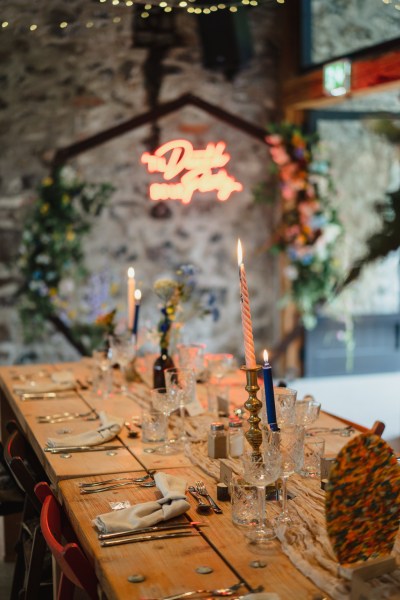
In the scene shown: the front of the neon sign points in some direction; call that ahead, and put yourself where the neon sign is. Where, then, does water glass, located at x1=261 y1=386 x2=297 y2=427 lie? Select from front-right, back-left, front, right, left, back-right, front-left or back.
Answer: front

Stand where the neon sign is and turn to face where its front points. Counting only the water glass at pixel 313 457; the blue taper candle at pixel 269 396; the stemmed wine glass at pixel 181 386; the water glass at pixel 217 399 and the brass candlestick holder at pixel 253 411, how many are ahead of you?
5

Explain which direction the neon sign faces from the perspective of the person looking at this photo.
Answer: facing the viewer

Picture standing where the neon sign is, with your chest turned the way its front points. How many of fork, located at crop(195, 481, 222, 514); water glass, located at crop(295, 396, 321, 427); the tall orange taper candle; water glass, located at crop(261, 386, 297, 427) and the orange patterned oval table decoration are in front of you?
5

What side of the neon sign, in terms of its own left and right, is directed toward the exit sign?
left

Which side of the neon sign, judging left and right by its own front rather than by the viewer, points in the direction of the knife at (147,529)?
front

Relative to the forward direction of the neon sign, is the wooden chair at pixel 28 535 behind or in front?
in front

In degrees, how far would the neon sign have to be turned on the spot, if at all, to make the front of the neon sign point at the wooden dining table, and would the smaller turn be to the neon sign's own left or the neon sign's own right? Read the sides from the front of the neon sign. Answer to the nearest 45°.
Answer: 0° — it already faces it

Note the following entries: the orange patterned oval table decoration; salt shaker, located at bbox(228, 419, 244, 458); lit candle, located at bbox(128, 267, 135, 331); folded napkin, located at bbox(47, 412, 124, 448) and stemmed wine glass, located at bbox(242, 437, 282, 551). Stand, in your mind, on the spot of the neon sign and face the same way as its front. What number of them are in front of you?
5

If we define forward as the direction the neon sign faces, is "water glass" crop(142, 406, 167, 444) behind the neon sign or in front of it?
in front

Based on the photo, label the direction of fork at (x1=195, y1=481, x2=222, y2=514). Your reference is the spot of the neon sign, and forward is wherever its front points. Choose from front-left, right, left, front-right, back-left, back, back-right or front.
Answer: front

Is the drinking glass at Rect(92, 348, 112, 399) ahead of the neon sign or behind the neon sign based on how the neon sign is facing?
ahead

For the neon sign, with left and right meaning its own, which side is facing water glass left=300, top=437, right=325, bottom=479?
front

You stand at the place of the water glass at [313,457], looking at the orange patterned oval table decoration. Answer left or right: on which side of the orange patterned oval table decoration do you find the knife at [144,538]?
right

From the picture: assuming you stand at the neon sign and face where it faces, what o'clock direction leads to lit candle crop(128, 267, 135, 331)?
The lit candle is roughly at 12 o'clock from the neon sign.

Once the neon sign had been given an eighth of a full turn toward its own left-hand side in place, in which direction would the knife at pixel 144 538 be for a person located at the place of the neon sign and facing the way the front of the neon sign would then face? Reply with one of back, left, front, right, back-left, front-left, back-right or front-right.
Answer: front-right
